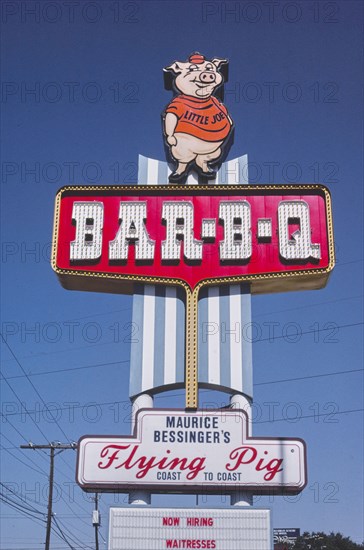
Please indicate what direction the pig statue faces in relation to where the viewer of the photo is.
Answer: facing the viewer and to the right of the viewer

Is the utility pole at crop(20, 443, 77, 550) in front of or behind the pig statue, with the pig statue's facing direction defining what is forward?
behind
